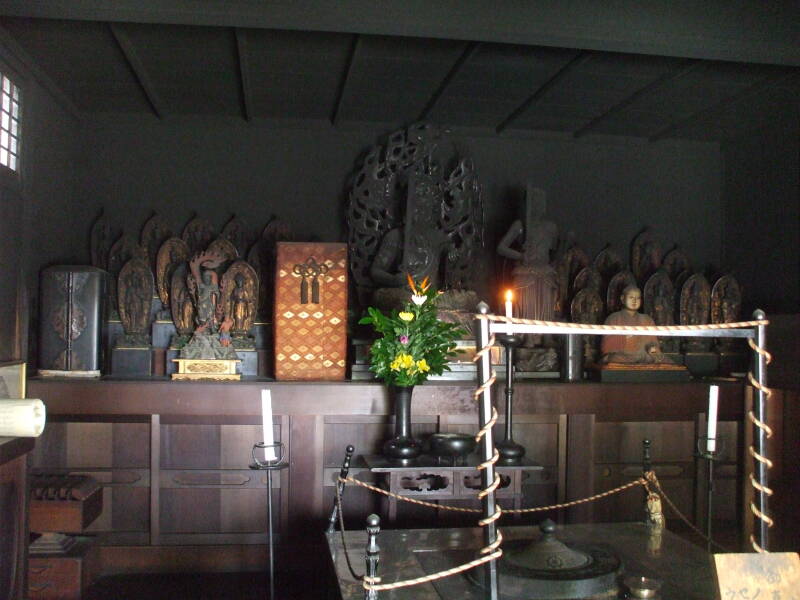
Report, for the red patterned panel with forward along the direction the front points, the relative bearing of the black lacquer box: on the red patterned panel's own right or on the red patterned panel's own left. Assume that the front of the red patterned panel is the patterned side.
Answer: on the red patterned panel's own right

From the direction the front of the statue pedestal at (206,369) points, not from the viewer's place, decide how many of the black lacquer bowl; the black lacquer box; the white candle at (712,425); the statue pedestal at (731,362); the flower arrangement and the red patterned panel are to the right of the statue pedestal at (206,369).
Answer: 1

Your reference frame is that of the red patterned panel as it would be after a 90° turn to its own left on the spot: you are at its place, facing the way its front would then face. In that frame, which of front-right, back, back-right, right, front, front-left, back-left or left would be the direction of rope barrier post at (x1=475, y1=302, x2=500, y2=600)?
right

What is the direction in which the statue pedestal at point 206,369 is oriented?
toward the camera

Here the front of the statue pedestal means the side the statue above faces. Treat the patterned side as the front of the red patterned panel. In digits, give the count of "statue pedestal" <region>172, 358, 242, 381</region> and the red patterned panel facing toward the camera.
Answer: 2

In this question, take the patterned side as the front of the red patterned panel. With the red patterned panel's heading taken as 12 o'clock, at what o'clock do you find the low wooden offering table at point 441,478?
The low wooden offering table is roughly at 11 o'clock from the red patterned panel.

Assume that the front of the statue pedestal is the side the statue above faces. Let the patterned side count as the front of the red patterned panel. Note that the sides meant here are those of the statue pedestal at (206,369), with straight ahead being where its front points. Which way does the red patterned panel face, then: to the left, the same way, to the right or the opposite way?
the same way

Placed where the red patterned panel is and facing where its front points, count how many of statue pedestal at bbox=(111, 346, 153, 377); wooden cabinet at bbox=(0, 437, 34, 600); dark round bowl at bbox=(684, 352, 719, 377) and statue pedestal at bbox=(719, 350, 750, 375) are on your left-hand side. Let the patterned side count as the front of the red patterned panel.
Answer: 2

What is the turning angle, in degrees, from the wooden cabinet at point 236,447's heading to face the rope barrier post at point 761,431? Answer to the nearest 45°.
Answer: approximately 45° to its left

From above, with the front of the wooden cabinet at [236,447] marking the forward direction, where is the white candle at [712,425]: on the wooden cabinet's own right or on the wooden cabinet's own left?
on the wooden cabinet's own left

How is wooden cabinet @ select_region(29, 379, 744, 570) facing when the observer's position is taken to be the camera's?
facing the viewer

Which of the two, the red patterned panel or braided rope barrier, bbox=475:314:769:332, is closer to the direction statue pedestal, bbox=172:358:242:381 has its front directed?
the braided rope barrier

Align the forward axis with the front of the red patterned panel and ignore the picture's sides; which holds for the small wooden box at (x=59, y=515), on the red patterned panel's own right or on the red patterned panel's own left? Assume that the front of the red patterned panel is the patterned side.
on the red patterned panel's own right

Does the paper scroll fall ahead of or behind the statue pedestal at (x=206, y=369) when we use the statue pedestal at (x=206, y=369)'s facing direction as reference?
ahead

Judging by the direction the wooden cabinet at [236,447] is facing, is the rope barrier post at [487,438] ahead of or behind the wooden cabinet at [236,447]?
ahead
